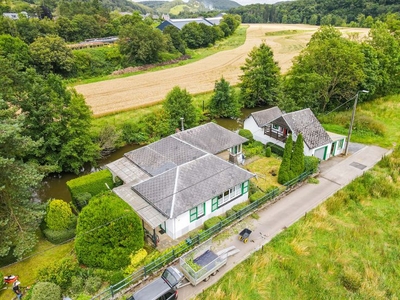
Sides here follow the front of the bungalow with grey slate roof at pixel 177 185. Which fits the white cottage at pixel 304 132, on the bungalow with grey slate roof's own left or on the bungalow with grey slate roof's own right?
on the bungalow with grey slate roof's own left

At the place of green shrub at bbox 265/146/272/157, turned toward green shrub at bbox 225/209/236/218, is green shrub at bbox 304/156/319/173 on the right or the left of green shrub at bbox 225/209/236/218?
left

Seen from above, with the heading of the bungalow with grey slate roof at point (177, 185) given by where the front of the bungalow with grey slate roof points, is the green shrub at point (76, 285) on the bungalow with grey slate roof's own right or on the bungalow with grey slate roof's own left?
on the bungalow with grey slate roof's own right

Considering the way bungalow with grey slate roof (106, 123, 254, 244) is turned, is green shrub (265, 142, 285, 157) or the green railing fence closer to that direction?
the green railing fence

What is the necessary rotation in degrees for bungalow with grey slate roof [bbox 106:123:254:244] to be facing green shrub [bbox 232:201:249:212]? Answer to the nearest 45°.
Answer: approximately 45° to its left

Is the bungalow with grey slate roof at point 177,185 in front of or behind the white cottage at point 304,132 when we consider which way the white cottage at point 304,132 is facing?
in front

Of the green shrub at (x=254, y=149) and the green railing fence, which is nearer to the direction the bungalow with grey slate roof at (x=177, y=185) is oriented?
the green railing fence

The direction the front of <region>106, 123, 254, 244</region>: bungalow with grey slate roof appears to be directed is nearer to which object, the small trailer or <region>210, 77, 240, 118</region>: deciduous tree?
the small trailer

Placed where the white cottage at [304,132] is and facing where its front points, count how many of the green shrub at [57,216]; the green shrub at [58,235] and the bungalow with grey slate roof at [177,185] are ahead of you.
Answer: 3

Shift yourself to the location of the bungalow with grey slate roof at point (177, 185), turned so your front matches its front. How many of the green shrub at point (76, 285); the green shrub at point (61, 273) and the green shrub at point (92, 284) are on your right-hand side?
3

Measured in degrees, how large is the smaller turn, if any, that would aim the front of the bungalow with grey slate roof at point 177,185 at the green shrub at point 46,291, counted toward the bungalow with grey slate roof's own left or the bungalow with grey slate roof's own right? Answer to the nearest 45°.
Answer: approximately 90° to the bungalow with grey slate roof's own right

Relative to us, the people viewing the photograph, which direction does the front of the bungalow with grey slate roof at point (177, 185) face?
facing the viewer and to the right of the viewer

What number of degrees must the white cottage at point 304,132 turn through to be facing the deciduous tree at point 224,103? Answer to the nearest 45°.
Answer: approximately 90° to its right

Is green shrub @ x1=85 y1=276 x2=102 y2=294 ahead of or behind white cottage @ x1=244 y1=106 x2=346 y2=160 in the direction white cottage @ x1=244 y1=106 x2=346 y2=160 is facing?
ahead

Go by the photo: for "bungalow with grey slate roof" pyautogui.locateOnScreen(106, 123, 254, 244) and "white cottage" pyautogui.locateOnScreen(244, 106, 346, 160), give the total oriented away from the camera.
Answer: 0
